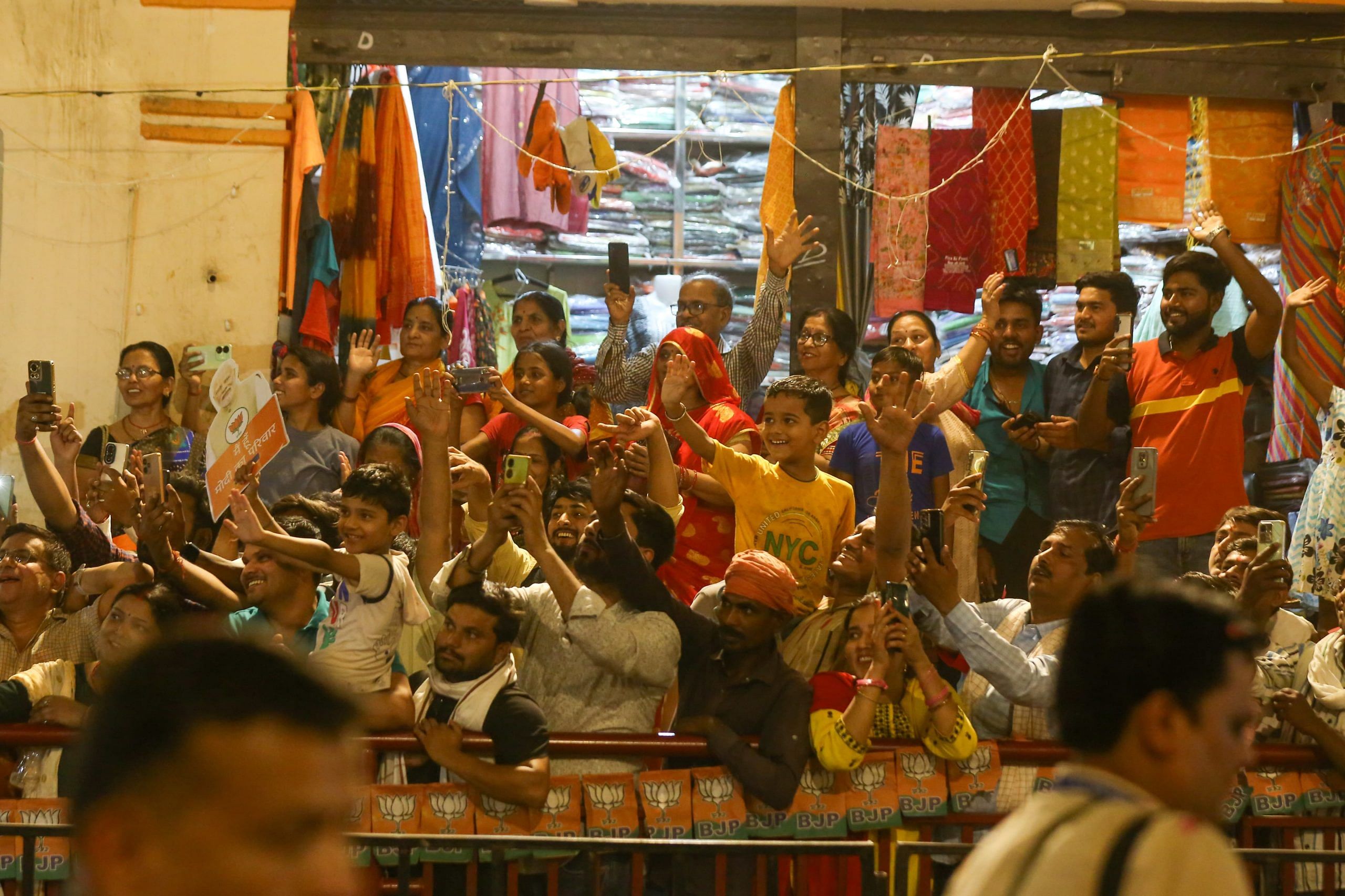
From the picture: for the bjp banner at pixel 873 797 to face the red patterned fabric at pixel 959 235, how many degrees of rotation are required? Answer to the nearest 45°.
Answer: approximately 180°

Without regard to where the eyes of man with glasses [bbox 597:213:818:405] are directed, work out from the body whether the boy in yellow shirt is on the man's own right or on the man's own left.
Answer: on the man's own left

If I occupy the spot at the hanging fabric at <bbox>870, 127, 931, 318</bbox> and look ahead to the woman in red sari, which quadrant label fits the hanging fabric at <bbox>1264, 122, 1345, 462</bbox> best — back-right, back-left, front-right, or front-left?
back-left

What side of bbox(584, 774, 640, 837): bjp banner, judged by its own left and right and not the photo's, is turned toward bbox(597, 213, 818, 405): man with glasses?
back

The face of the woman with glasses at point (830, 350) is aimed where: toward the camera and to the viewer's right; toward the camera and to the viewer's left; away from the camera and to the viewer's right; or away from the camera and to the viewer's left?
toward the camera and to the viewer's left

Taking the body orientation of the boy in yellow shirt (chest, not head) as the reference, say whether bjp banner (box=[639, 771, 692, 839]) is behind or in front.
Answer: in front

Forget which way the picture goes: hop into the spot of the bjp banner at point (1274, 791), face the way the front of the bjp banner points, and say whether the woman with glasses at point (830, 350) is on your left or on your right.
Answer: on your right

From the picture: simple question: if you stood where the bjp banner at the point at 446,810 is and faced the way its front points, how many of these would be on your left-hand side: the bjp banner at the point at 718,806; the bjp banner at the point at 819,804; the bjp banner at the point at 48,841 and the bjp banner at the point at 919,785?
3

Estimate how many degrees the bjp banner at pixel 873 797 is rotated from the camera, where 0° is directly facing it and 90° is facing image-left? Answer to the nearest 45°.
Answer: approximately 0°

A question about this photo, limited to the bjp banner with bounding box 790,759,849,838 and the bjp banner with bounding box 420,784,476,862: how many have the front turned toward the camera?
2

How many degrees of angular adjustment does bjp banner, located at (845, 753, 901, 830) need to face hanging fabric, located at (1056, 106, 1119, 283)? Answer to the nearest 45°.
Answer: approximately 180°

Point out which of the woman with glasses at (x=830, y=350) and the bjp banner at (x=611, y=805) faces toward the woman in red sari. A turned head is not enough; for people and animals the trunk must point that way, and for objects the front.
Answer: the woman with glasses

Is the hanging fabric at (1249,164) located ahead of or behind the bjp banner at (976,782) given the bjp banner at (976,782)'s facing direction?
behind
